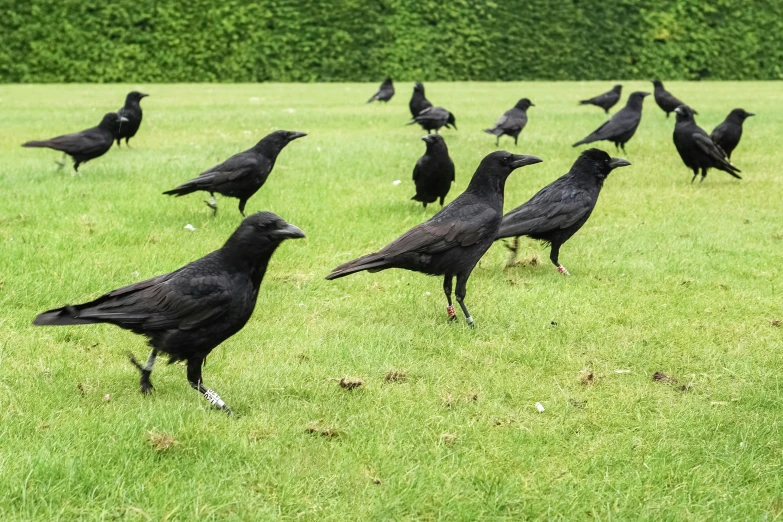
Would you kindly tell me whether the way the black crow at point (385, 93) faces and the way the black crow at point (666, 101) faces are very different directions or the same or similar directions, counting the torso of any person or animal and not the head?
very different directions

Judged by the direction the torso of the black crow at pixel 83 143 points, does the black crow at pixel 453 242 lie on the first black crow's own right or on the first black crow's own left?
on the first black crow's own right

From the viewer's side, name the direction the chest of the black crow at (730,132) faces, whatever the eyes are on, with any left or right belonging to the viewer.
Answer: facing to the right of the viewer

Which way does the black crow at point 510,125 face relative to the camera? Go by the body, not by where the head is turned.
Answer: to the viewer's right

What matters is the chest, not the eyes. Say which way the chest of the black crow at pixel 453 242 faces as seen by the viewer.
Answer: to the viewer's right

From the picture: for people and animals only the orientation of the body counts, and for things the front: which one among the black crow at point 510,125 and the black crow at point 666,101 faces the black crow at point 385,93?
the black crow at point 666,101

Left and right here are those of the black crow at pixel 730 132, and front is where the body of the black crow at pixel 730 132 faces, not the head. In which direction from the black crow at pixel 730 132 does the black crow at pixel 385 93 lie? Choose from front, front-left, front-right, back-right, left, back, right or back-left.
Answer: back-left

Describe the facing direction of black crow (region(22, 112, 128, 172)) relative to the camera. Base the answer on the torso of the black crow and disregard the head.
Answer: to the viewer's right

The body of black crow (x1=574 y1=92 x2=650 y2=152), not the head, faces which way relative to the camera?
to the viewer's right

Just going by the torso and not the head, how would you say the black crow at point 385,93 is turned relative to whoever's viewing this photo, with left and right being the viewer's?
facing to the right of the viewer

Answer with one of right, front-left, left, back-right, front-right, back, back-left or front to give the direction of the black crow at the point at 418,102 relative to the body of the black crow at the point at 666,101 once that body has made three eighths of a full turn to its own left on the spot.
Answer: right

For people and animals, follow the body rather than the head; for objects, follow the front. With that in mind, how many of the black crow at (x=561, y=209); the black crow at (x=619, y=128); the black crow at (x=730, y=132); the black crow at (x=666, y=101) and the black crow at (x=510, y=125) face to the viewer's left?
1

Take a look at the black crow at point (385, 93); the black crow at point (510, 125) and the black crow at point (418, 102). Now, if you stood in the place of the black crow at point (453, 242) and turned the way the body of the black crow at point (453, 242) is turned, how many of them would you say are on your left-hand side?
3

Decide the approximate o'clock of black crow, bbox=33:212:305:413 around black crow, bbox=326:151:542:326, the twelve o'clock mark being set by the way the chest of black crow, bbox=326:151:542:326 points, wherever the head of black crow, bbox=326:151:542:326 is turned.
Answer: black crow, bbox=33:212:305:413 is roughly at 4 o'clock from black crow, bbox=326:151:542:326.

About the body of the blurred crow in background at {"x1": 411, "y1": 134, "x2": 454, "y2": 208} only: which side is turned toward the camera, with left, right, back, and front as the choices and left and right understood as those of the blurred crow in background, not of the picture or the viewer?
front

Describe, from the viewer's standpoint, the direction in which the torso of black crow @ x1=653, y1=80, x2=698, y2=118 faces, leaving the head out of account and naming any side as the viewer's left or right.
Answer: facing to the left of the viewer
